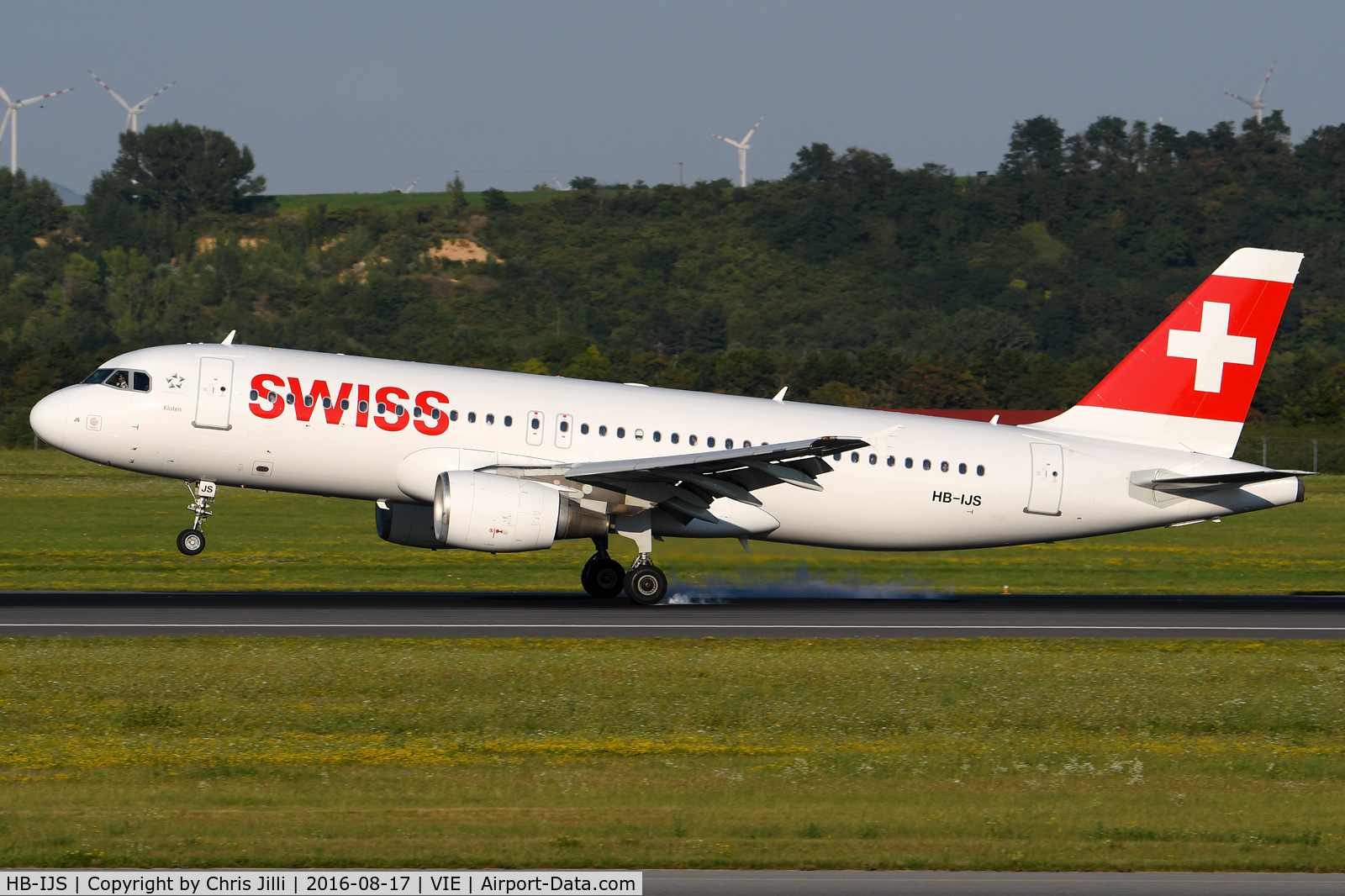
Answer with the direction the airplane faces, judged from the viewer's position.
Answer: facing to the left of the viewer
